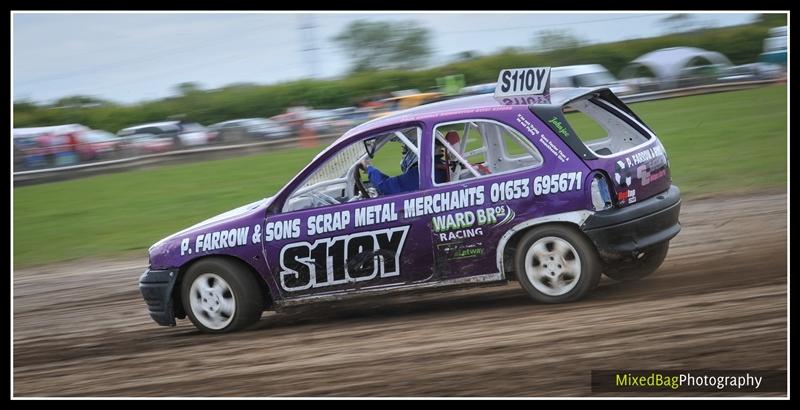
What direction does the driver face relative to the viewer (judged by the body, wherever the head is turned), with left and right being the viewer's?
facing to the left of the viewer

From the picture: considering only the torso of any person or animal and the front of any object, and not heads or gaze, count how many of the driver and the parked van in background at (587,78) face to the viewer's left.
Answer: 1

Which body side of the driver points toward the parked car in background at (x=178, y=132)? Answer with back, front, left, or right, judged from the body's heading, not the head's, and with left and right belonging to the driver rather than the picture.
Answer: right

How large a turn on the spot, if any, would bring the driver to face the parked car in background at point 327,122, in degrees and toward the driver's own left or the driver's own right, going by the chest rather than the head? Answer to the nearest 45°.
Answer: approximately 90° to the driver's own right
